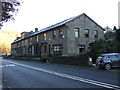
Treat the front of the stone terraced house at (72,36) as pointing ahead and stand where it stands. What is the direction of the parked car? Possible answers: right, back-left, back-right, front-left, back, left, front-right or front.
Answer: front-left

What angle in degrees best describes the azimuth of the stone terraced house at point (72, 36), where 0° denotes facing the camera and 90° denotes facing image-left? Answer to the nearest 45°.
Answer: approximately 45°

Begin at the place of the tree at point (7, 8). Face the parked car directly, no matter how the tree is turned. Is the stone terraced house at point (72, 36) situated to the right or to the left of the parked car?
left
